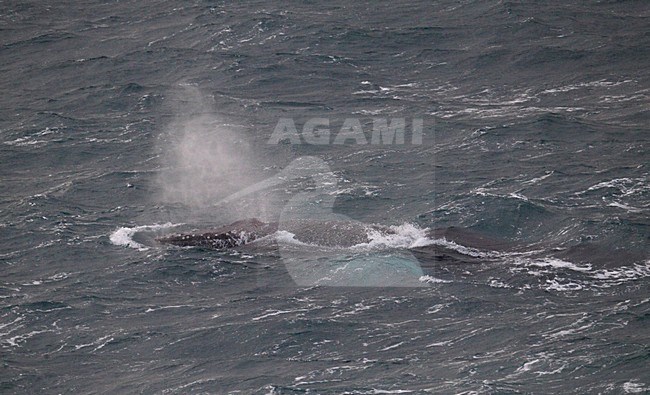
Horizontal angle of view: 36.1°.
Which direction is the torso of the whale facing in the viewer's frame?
to the viewer's left
